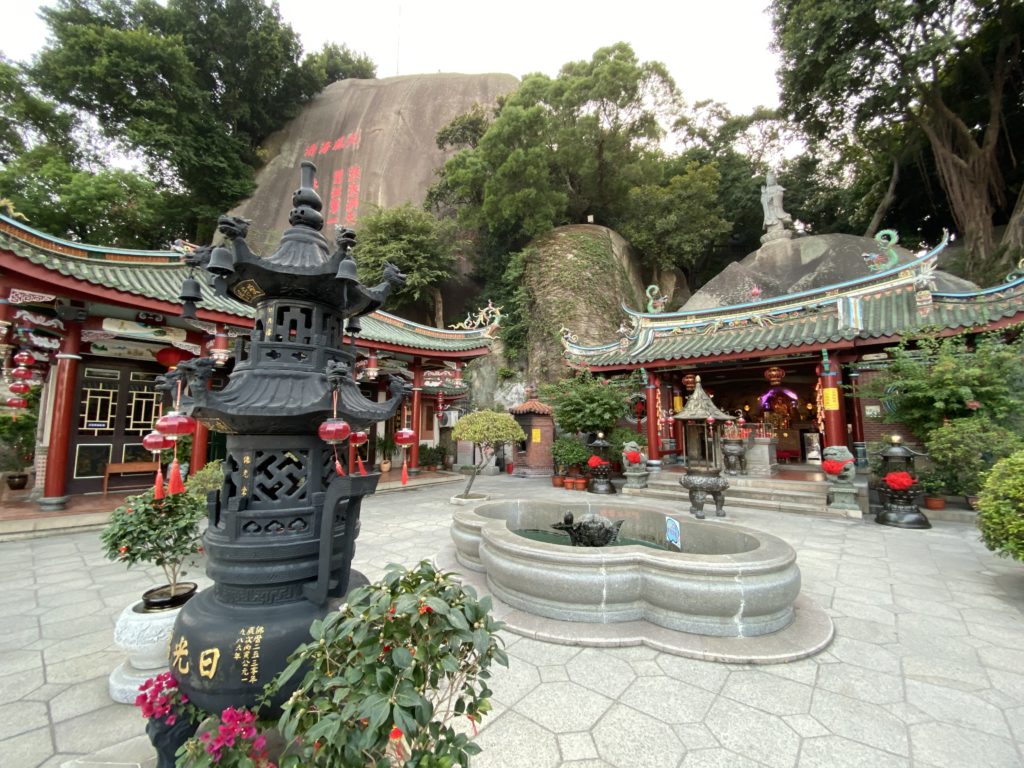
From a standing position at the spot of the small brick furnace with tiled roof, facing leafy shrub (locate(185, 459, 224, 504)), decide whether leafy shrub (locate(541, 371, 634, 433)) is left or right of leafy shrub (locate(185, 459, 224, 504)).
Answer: left

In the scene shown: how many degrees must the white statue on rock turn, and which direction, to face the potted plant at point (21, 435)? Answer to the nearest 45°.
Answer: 0° — it already faces it

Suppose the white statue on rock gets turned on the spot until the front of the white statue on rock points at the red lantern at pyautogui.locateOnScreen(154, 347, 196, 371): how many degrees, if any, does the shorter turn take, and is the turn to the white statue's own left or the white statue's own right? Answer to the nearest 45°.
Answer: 0° — it already faces it

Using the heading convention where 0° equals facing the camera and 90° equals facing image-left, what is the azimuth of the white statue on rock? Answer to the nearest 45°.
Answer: approximately 45°

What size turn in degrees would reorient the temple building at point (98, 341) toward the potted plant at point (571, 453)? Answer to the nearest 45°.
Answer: approximately 45° to its left

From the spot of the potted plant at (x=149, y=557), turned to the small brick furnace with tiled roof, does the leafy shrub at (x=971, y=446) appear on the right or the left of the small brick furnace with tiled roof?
right

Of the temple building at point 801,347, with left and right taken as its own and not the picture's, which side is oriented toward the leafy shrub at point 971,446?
left

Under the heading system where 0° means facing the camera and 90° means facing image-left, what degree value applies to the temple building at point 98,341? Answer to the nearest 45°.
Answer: approximately 315°

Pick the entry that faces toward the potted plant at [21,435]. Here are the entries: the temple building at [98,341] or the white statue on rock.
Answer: the white statue on rock
